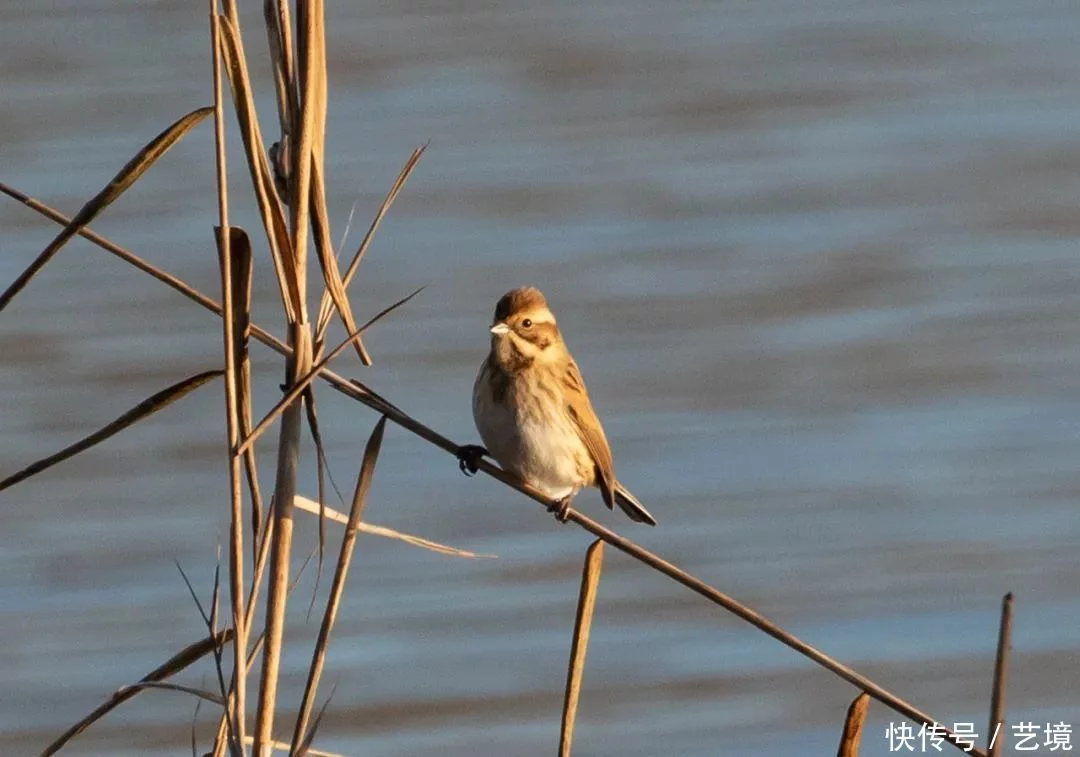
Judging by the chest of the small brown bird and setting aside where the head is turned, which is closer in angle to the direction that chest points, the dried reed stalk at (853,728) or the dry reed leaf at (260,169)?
the dry reed leaf

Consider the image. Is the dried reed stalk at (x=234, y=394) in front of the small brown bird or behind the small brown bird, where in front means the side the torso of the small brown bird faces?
in front

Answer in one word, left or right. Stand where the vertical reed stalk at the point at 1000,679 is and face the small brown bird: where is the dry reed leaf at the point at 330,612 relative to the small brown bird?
left

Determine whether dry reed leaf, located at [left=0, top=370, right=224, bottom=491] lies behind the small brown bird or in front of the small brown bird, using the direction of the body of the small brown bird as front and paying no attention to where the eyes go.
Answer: in front

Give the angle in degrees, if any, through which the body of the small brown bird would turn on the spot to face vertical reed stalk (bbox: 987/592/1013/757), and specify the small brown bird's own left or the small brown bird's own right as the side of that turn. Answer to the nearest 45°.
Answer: approximately 90° to the small brown bird's own left
